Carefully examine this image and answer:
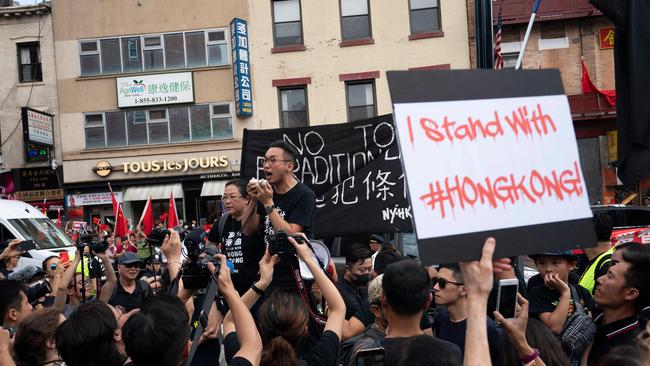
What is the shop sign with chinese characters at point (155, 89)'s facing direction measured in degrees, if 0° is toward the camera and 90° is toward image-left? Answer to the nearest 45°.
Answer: approximately 0°

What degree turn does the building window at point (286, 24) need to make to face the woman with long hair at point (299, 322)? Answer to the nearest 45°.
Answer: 0° — it already faces them

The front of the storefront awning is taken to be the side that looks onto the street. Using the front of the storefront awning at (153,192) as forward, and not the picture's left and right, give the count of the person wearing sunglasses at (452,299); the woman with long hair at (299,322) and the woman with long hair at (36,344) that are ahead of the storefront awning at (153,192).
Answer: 3

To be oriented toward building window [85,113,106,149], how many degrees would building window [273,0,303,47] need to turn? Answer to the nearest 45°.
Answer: approximately 90° to its right

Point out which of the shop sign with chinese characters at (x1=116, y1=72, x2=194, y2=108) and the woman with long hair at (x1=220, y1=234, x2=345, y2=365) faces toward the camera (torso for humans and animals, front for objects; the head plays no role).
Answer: the shop sign with chinese characters

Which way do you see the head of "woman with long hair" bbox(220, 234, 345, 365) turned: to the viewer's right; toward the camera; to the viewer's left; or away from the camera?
away from the camera

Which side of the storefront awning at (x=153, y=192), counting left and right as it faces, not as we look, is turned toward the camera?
front

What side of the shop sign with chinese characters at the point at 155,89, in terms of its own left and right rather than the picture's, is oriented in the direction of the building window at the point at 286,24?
left

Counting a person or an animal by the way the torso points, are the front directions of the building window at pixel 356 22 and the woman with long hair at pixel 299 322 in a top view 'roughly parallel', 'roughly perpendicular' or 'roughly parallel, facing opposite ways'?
roughly parallel, facing opposite ways

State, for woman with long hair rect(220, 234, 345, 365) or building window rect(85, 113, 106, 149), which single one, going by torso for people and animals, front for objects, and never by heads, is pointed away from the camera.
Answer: the woman with long hair

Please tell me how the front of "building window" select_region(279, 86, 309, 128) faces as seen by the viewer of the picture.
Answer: facing the viewer

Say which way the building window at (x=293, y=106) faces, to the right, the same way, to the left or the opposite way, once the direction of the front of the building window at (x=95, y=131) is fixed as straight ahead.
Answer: the same way

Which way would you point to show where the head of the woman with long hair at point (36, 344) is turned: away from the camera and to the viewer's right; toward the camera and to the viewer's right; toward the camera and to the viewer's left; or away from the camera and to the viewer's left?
away from the camera and to the viewer's right

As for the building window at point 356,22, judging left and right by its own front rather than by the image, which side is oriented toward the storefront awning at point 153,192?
right

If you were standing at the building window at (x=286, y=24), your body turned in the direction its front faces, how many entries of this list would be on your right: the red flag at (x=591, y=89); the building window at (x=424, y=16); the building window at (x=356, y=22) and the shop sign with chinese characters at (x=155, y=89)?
1

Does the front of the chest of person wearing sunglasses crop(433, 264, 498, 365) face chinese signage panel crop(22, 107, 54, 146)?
no

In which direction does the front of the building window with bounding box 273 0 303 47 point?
toward the camera

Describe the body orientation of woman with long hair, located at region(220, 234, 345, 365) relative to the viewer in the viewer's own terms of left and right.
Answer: facing away from the viewer

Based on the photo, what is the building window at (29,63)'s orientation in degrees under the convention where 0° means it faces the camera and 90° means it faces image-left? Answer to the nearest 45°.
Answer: approximately 0°

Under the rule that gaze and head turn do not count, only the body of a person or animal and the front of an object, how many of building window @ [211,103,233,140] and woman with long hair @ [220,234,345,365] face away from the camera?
1
